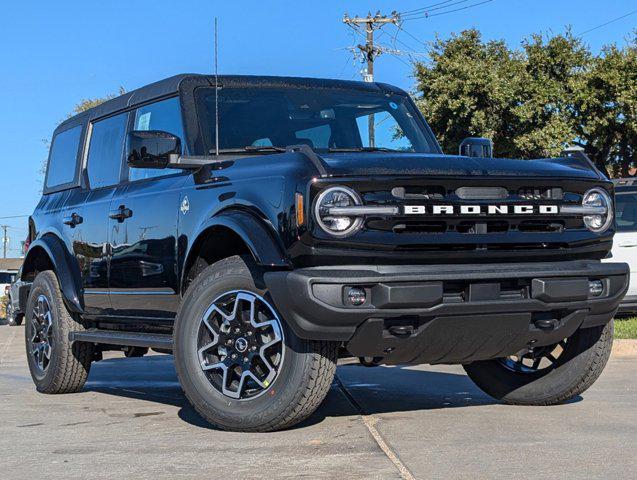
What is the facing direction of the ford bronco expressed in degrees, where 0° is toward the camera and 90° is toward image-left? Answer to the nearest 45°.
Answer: approximately 315°

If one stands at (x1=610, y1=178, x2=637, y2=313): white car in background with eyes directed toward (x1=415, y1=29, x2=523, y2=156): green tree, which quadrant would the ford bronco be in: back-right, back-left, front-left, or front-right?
back-left

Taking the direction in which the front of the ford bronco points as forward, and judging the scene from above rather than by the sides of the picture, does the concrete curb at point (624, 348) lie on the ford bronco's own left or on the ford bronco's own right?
on the ford bronco's own left

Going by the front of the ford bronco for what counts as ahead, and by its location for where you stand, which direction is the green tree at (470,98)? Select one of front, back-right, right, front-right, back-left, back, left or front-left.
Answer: back-left

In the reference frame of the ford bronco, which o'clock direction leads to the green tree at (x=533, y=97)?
The green tree is roughly at 8 o'clock from the ford bronco.

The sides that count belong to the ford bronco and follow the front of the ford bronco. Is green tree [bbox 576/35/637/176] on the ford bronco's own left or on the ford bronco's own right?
on the ford bronco's own left

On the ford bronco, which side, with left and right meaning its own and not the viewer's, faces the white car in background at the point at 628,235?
left
